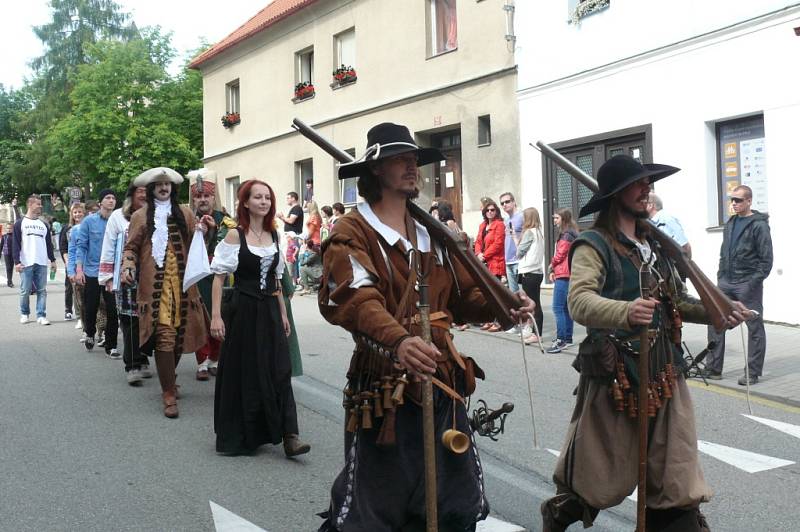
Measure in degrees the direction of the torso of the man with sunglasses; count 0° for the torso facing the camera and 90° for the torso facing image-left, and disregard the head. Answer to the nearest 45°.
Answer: approximately 45°

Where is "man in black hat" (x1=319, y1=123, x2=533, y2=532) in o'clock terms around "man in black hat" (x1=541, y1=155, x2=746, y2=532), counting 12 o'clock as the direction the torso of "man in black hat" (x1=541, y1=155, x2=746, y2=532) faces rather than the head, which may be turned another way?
"man in black hat" (x1=319, y1=123, x2=533, y2=532) is roughly at 3 o'clock from "man in black hat" (x1=541, y1=155, x2=746, y2=532).

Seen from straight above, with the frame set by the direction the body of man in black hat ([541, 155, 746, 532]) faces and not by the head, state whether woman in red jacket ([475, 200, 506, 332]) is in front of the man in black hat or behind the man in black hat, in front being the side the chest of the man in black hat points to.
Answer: behind

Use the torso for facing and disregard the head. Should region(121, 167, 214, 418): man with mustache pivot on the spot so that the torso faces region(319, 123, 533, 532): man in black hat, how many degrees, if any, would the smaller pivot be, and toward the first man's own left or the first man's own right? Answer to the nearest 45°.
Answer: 0° — they already face them

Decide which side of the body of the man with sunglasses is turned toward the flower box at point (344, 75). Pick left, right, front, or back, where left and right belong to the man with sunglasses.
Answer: right

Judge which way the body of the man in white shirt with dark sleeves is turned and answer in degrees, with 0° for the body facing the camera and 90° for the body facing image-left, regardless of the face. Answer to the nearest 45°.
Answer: approximately 0°

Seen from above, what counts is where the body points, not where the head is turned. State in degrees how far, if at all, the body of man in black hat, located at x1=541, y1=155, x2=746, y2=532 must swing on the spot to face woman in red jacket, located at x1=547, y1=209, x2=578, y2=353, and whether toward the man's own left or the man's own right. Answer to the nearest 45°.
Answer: approximately 135° to the man's own left

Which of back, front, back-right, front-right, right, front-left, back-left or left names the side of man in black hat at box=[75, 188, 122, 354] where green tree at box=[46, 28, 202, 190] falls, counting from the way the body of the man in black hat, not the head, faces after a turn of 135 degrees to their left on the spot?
front

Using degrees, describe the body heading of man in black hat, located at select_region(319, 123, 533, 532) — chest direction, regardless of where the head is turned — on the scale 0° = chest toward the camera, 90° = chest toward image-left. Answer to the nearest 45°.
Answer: approximately 315°

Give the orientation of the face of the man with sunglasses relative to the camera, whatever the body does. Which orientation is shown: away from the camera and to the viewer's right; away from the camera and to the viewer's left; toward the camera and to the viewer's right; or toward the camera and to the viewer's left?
toward the camera and to the viewer's left

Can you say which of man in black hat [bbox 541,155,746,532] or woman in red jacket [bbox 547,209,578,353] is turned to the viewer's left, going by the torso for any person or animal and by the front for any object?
the woman in red jacket

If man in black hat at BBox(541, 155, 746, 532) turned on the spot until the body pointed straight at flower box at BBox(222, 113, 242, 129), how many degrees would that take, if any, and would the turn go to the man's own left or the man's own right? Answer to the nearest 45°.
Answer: approximately 180°

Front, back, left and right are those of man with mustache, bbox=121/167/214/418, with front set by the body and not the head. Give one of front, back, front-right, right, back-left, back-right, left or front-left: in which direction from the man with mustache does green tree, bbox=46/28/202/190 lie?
back
